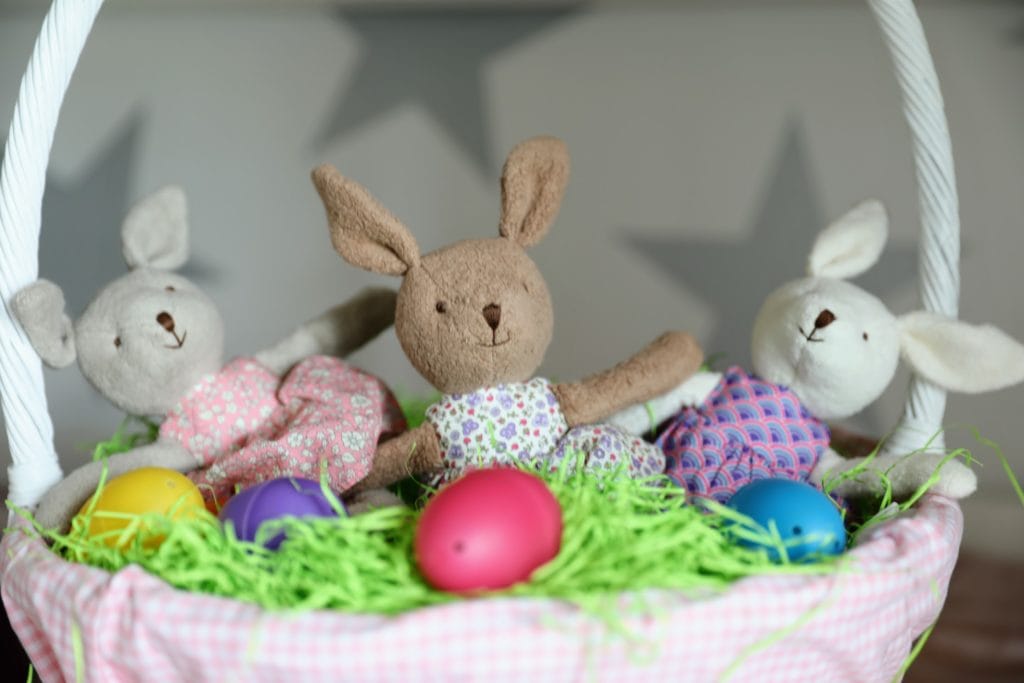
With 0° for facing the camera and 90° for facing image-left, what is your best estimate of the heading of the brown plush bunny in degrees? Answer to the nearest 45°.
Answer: approximately 0°
